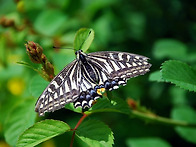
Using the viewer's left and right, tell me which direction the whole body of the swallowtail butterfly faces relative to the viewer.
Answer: facing away from the viewer and to the left of the viewer
